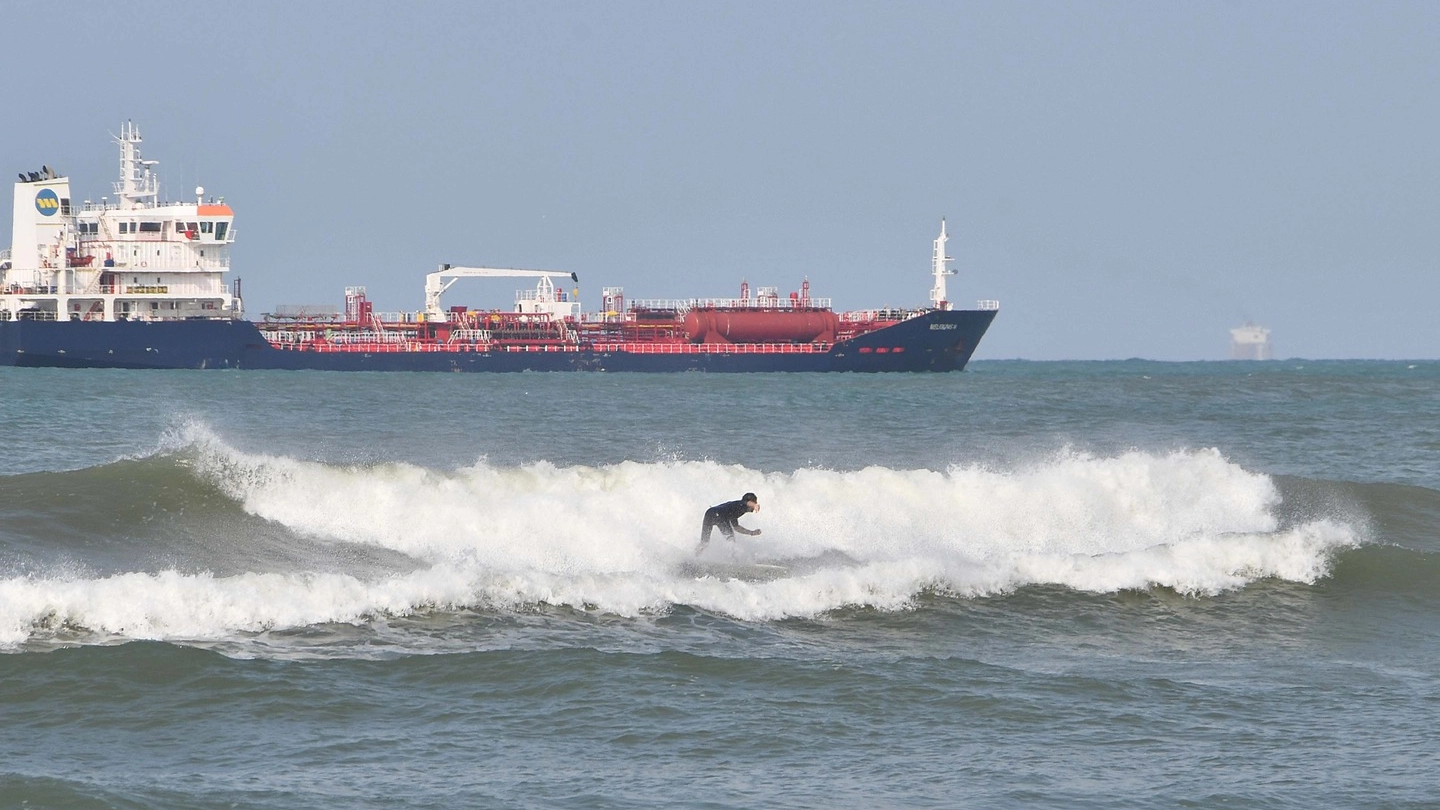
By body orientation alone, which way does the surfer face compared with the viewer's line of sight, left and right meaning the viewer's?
facing to the right of the viewer

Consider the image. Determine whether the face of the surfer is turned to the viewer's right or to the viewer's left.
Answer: to the viewer's right
